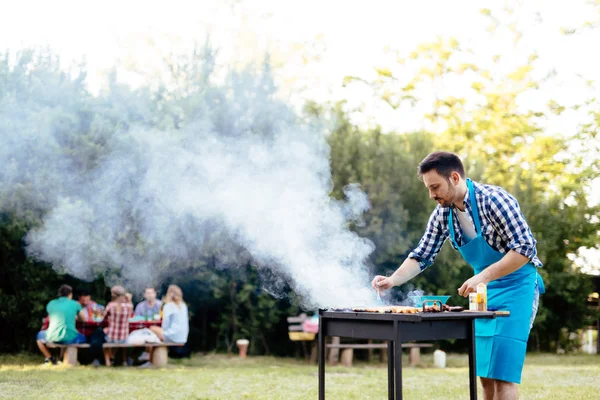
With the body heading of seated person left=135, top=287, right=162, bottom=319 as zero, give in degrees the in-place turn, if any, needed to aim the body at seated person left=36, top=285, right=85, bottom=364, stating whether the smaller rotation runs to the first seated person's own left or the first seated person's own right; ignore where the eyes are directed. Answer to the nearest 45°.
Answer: approximately 45° to the first seated person's own right

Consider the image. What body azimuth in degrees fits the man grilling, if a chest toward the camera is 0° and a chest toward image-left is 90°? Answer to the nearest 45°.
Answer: approximately 45°

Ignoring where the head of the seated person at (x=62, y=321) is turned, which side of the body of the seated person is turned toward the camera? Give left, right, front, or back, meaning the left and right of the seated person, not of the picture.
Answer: back

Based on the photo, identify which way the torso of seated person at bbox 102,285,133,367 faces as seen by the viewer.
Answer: away from the camera

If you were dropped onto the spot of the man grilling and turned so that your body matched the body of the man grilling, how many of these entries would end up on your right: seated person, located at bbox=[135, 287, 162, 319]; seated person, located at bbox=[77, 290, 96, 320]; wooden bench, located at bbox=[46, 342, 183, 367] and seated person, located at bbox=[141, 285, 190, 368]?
4

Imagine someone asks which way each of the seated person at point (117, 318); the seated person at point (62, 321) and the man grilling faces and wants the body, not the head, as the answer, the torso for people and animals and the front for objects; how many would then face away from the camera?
2

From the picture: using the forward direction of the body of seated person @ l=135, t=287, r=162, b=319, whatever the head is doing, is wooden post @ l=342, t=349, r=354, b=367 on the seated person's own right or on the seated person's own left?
on the seated person's own left

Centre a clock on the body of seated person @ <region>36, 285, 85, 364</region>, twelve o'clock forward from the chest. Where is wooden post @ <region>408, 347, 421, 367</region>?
The wooden post is roughly at 3 o'clock from the seated person.
